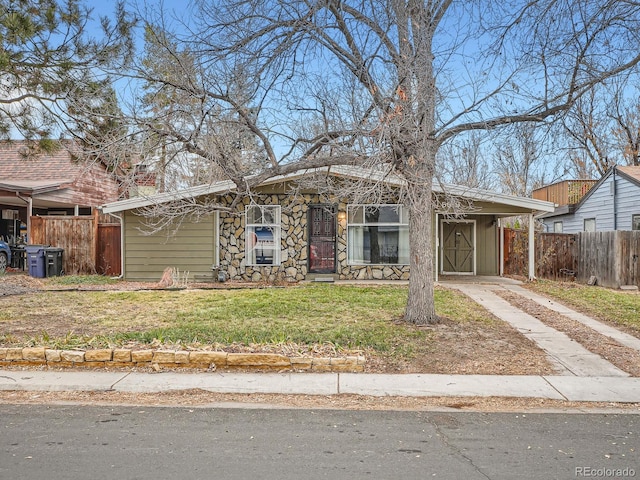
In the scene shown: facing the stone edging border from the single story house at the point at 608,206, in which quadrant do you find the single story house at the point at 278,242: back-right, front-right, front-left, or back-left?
front-right

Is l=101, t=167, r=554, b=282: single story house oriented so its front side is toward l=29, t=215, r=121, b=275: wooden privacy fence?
no

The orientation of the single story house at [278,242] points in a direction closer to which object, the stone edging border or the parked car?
the stone edging border

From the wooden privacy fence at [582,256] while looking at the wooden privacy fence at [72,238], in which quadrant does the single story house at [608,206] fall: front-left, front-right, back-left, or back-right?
back-right

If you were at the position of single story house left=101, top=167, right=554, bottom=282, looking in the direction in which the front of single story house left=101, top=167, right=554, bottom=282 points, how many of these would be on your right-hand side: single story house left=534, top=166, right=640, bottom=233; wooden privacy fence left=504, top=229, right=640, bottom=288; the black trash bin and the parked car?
2

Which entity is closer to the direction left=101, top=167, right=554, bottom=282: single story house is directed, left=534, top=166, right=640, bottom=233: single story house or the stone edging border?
the stone edging border

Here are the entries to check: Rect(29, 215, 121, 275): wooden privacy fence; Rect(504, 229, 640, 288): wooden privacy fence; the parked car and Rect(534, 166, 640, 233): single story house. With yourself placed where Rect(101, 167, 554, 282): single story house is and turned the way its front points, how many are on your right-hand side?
2

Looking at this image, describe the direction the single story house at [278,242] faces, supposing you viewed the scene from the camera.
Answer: facing the viewer

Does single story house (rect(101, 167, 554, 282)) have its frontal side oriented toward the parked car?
no

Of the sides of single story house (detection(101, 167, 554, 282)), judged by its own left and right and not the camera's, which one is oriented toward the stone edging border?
front

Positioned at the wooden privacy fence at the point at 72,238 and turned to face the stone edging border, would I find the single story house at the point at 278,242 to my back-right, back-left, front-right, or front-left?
front-left

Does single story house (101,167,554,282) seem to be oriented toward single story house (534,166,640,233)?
no
